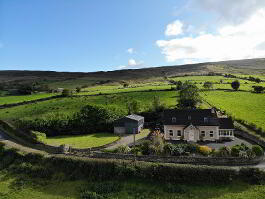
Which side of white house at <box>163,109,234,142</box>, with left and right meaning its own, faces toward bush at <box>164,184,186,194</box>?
front

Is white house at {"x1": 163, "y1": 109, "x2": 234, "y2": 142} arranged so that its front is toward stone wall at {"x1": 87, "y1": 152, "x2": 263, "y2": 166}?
yes

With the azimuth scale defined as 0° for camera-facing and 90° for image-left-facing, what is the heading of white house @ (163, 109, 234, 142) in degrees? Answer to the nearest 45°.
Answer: approximately 0°

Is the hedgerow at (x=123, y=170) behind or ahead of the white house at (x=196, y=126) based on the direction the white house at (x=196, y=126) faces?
ahead

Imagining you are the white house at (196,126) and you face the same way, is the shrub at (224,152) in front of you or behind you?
in front

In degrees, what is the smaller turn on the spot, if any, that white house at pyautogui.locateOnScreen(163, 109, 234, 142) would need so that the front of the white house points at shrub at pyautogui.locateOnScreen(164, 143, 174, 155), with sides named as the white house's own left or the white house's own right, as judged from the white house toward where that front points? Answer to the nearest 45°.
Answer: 0° — it already faces it
